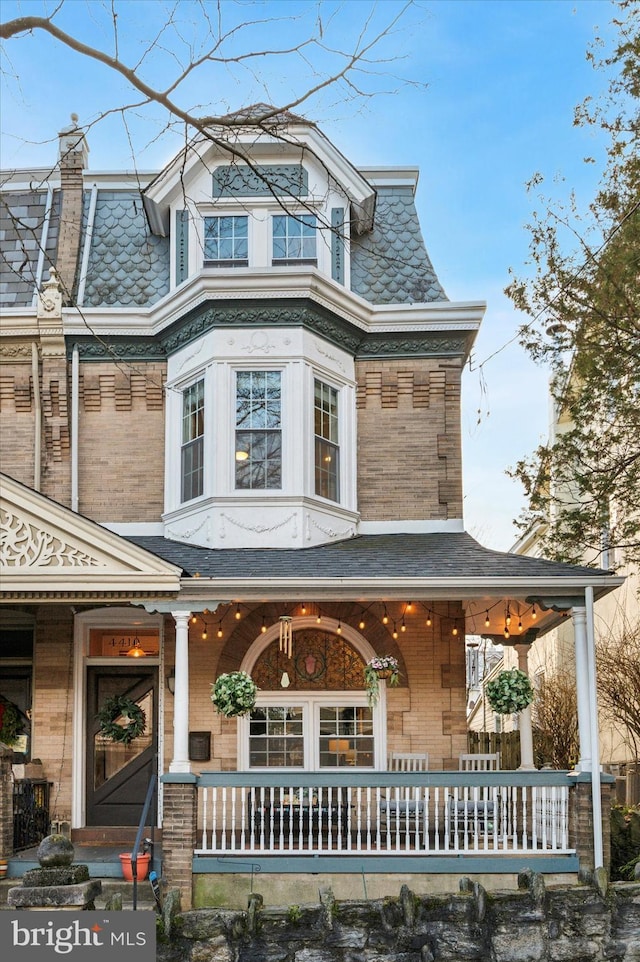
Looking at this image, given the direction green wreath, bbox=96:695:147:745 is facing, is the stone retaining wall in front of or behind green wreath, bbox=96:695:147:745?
in front

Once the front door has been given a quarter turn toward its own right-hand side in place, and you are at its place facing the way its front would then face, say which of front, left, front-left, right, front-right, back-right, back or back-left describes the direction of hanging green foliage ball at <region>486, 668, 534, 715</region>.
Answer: back-left

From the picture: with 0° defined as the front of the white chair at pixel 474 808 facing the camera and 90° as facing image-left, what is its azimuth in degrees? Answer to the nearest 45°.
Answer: approximately 0°

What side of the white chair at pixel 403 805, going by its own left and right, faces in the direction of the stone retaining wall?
front

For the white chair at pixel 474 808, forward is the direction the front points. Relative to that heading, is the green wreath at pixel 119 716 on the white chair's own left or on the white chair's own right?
on the white chair's own right
